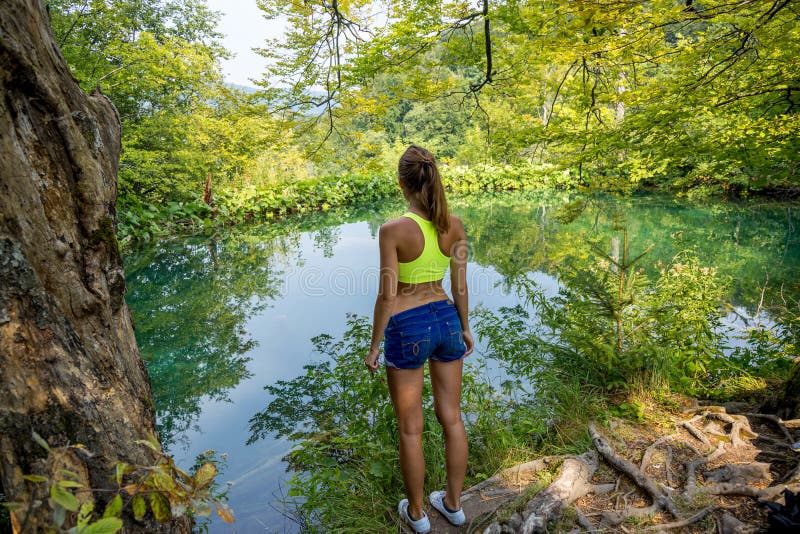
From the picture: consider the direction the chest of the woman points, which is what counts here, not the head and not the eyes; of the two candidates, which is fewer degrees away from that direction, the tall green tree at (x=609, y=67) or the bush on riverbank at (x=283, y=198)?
the bush on riverbank

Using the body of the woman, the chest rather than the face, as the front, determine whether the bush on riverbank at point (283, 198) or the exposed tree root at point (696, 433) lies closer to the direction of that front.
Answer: the bush on riverbank

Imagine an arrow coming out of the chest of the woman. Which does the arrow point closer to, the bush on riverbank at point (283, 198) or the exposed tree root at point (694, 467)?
the bush on riverbank

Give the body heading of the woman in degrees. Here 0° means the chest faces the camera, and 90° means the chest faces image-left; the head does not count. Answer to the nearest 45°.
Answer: approximately 135°

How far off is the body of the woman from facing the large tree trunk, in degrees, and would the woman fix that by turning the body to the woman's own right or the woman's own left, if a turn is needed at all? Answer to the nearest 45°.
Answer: approximately 45° to the woman's own left

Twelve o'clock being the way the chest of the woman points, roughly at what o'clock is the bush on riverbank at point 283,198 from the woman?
The bush on riverbank is roughly at 1 o'clock from the woman.

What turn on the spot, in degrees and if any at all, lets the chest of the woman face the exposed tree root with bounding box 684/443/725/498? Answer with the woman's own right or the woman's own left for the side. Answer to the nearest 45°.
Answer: approximately 135° to the woman's own right
